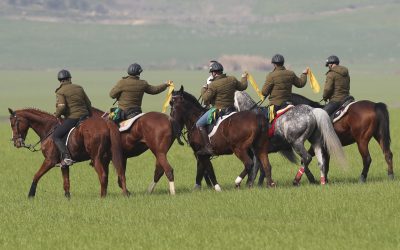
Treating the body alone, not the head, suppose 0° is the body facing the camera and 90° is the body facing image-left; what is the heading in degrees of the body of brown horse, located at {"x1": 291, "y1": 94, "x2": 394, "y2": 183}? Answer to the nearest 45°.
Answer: approximately 135°

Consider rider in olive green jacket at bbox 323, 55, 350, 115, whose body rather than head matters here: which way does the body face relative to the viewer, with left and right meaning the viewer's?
facing away from the viewer and to the left of the viewer

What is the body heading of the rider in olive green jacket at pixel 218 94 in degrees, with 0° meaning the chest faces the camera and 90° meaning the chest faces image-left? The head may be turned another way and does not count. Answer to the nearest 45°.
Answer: approximately 135°

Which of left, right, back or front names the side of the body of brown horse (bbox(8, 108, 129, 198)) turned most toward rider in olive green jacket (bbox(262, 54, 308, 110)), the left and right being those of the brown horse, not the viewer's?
back

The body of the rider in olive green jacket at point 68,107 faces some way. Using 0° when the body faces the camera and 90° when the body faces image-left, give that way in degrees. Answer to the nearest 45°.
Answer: approximately 135°

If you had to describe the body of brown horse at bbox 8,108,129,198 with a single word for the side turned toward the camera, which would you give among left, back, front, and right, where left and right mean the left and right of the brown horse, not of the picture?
left

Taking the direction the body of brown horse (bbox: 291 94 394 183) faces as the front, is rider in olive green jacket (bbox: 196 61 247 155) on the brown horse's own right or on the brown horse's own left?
on the brown horse's own left

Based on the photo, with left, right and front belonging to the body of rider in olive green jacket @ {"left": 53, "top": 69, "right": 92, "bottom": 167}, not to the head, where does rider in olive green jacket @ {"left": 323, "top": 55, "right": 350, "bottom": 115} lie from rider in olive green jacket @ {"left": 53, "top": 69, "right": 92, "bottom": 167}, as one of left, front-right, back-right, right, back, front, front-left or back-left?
back-right
